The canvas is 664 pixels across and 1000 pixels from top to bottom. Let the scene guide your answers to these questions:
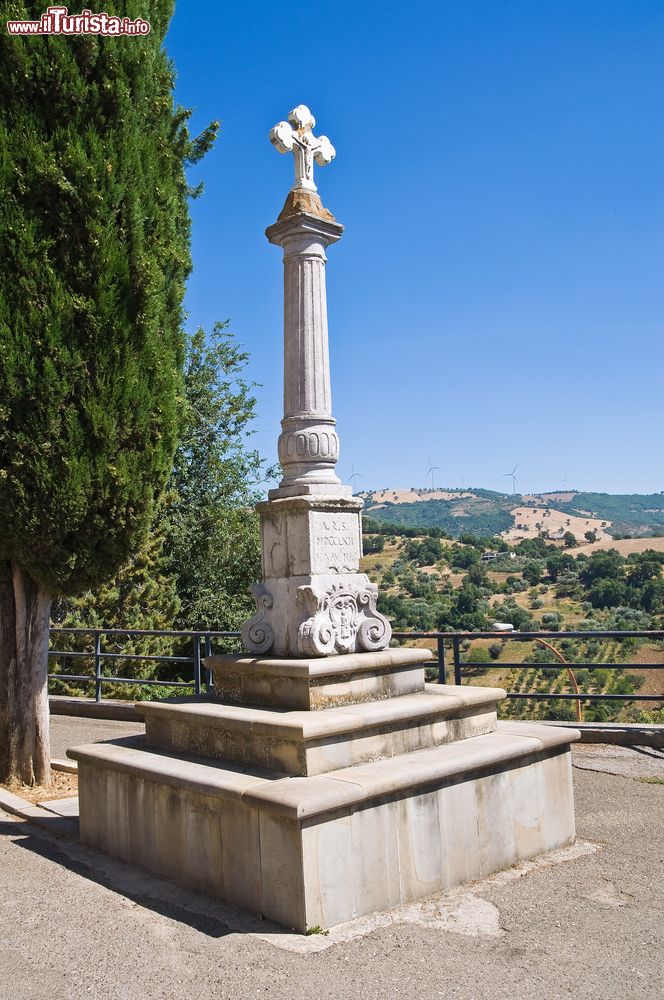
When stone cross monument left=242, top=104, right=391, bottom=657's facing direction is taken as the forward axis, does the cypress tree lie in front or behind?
behind

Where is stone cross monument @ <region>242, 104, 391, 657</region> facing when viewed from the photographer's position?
facing the viewer and to the right of the viewer

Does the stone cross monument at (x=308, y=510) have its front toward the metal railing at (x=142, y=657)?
no

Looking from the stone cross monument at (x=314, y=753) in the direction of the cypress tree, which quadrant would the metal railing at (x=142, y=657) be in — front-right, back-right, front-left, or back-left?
front-right
